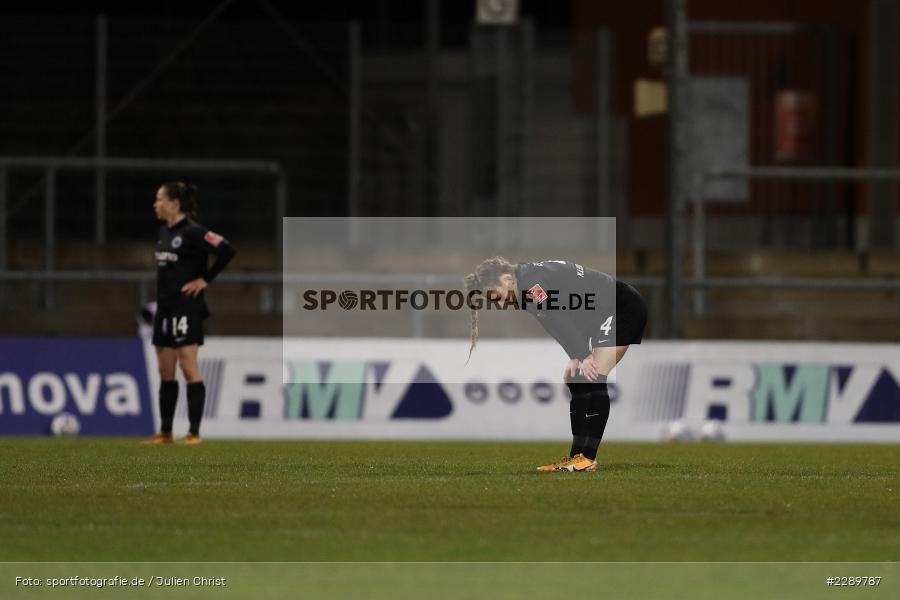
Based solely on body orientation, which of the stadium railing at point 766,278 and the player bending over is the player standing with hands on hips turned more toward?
the player bending over

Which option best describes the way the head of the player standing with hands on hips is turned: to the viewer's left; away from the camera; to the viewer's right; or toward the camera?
to the viewer's left

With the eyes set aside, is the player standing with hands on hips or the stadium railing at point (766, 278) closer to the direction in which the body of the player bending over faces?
the player standing with hands on hips

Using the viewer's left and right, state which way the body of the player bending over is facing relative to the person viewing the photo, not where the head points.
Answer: facing to the left of the viewer

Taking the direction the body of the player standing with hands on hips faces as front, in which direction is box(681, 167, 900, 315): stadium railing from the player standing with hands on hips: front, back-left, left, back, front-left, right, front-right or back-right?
back

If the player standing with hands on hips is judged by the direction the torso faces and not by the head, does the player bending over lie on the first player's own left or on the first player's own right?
on the first player's own left
